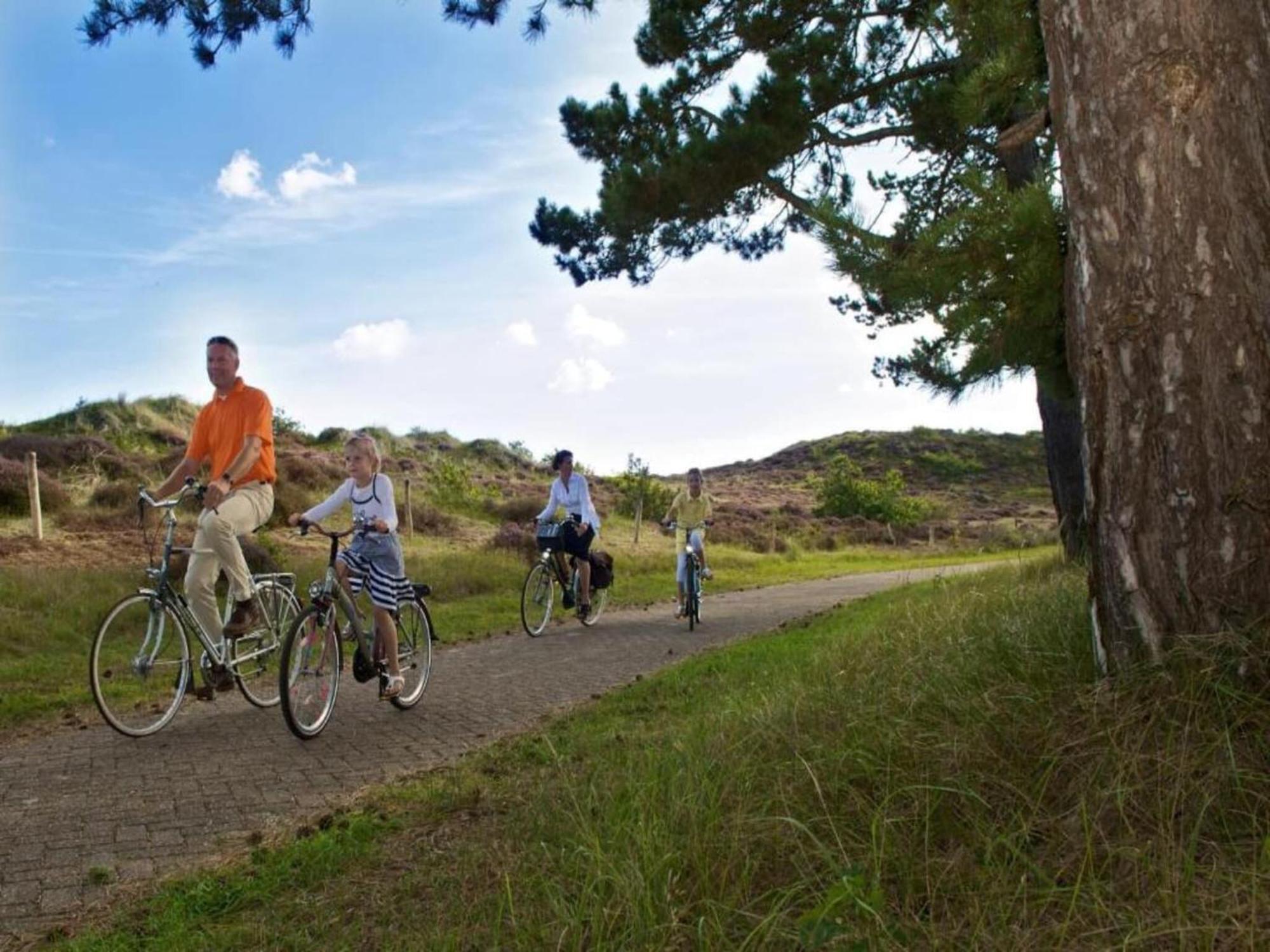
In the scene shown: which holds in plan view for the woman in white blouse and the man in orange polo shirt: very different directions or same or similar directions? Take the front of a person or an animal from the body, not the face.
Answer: same or similar directions

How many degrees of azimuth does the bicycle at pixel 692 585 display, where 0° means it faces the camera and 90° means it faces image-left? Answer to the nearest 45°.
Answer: approximately 0°

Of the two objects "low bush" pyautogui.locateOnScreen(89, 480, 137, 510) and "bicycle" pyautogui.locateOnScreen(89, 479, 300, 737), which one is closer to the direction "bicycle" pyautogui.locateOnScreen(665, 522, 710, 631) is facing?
the bicycle

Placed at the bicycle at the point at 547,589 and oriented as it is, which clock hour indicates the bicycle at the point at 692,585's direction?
the bicycle at the point at 692,585 is roughly at 7 o'clock from the bicycle at the point at 547,589.

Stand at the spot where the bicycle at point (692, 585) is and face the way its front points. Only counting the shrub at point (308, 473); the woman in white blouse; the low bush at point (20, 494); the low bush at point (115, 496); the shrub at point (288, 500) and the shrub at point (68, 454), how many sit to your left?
0

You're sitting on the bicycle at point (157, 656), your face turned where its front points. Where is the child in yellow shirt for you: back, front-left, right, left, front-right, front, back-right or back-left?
back

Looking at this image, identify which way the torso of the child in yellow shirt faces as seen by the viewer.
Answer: toward the camera

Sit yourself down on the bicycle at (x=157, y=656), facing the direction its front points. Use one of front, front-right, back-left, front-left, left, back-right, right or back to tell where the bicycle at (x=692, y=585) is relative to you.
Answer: back

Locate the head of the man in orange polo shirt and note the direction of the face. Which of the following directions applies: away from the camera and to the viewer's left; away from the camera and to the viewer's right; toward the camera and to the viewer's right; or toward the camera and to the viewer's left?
toward the camera and to the viewer's left

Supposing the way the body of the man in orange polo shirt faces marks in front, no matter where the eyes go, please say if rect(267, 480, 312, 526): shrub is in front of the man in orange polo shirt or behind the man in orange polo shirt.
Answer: behind

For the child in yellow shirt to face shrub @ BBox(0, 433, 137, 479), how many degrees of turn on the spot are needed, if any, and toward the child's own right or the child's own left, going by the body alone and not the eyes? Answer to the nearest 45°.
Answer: approximately 135° to the child's own right

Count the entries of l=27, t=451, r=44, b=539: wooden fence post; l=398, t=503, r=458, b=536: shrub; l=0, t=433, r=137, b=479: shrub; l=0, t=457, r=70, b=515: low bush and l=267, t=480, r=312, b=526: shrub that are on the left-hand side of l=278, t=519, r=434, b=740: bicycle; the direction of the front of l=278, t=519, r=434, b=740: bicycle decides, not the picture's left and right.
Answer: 0

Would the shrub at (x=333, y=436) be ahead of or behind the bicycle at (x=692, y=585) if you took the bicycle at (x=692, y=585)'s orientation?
behind

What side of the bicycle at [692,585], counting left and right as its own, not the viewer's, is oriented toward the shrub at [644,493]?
back

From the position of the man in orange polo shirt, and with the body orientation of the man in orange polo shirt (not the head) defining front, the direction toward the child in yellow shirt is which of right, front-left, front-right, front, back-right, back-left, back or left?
back

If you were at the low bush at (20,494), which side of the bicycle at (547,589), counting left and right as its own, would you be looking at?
right

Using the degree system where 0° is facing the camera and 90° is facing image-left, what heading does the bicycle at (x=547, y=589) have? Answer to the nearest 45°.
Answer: approximately 45°

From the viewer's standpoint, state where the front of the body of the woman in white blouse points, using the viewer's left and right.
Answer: facing the viewer and to the left of the viewer

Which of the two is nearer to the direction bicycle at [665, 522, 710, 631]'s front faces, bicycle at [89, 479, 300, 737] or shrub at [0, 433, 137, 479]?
the bicycle

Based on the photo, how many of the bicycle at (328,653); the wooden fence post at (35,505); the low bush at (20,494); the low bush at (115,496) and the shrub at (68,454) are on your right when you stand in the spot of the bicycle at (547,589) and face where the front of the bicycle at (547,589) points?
4

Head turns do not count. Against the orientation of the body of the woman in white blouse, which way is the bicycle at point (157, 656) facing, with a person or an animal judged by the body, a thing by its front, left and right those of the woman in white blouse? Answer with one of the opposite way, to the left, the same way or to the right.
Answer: the same way

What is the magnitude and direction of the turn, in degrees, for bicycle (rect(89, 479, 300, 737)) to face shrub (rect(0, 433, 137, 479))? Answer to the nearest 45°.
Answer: approximately 135° to its right

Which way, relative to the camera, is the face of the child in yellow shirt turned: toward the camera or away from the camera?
toward the camera
